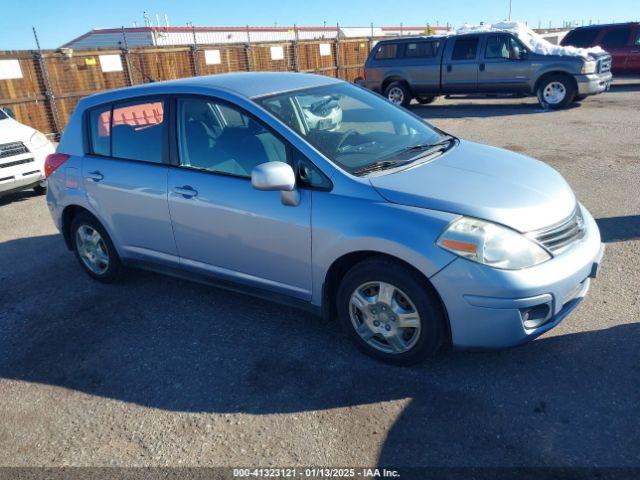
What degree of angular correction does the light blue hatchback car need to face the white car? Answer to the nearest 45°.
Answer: approximately 180°

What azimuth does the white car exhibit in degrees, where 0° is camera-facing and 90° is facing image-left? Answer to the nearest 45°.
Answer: approximately 315°

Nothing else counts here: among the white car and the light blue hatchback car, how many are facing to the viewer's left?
0

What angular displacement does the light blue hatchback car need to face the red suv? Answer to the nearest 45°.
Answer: approximately 90° to its left
